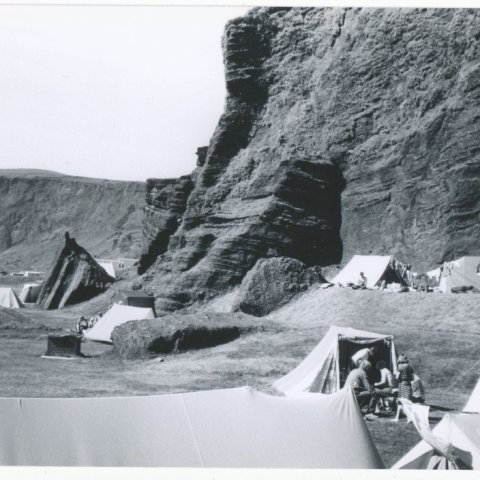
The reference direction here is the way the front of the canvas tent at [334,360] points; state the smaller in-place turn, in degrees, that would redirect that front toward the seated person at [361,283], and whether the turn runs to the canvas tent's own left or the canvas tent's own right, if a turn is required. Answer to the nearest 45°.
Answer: approximately 135° to the canvas tent's own left

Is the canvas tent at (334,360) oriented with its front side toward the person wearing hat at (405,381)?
yes

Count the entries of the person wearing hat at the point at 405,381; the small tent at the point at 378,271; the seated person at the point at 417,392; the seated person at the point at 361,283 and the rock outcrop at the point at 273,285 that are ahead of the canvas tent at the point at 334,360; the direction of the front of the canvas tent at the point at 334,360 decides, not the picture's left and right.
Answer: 2

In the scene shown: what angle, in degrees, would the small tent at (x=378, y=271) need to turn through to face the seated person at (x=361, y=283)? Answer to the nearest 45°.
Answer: approximately 90° to its right

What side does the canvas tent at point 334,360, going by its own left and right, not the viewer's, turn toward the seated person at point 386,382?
front

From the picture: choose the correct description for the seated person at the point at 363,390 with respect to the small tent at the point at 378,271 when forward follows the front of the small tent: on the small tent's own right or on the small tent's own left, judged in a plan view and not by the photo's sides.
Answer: on the small tent's own right

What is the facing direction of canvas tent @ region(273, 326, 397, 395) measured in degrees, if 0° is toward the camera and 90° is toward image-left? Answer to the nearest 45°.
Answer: approximately 315°

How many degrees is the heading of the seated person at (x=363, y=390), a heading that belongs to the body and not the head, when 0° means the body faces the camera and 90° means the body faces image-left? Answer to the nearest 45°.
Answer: approximately 270°

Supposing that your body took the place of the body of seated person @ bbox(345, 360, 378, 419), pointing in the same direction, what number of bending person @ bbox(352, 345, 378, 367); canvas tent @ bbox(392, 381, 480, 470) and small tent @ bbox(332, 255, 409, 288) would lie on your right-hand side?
1

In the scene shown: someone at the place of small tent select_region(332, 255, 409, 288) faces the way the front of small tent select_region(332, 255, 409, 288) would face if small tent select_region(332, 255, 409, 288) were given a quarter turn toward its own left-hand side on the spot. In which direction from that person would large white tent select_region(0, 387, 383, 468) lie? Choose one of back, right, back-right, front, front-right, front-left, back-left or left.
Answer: back-right

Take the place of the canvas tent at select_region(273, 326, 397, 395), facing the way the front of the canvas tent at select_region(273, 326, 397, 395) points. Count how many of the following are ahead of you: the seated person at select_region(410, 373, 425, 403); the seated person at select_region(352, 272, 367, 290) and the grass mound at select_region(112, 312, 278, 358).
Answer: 1

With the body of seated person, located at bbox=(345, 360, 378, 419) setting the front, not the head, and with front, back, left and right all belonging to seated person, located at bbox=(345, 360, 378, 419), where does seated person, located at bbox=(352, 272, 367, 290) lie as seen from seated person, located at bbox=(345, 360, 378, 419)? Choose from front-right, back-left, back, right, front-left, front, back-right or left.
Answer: left

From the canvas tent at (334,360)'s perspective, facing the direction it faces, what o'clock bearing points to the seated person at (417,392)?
The seated person is roughly at 12 o'clock from the canvas tent.

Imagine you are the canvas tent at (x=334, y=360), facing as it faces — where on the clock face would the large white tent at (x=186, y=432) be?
The large white tent is roughly at 2 o'clock from the canvas tent.

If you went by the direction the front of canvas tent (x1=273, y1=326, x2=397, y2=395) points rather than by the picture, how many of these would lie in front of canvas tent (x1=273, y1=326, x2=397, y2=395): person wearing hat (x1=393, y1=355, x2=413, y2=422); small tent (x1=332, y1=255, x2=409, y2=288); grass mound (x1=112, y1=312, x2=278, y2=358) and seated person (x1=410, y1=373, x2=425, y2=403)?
2

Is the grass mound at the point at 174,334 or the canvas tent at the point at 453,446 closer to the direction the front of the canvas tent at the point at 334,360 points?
the canvas tent
